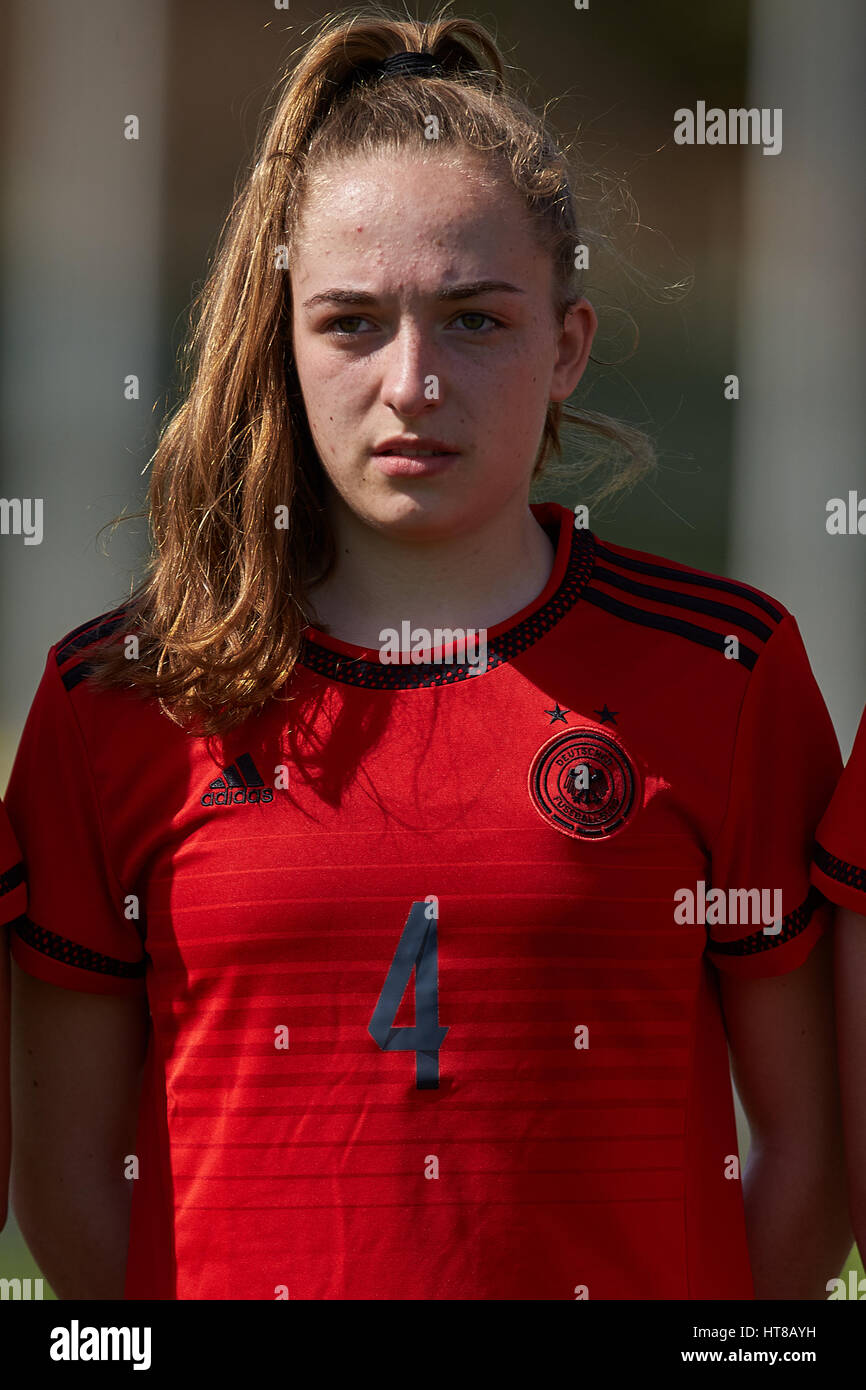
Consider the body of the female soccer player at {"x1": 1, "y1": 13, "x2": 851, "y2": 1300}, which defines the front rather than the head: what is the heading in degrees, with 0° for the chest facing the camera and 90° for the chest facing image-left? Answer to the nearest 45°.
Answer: approximately 0°
